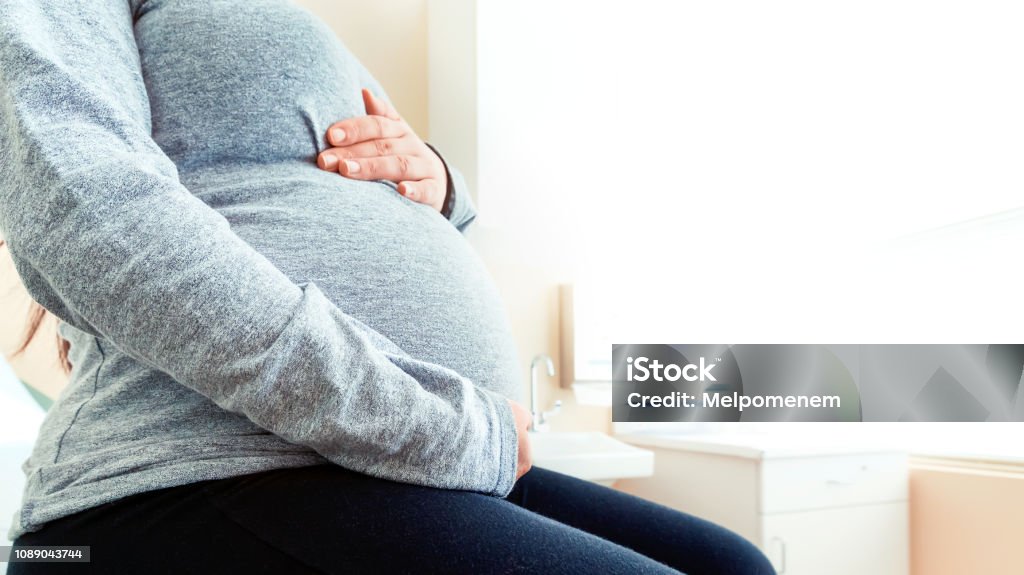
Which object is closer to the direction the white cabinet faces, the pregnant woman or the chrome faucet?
the pregnant woman

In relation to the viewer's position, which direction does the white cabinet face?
facing the viewer and to the right of the viewer

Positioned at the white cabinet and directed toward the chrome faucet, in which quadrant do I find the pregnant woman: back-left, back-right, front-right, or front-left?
front-left

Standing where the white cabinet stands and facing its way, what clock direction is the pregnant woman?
The pregnant woman is roughly at 2 o'clock from the white cabinet.

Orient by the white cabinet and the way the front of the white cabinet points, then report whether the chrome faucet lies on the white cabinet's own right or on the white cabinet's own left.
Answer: on the white cabinet's own right
